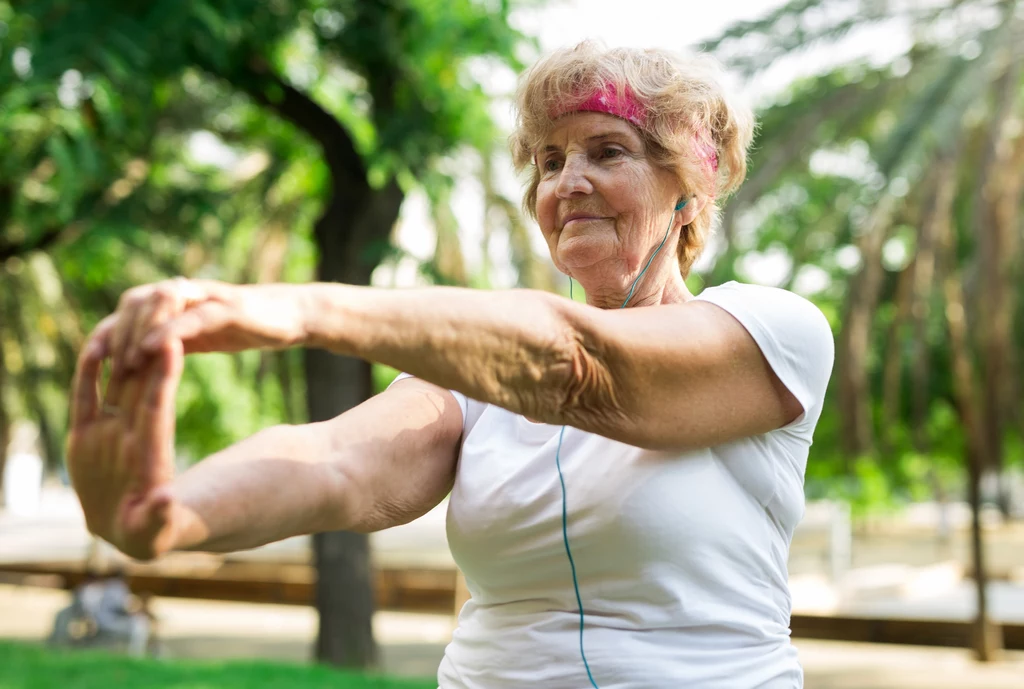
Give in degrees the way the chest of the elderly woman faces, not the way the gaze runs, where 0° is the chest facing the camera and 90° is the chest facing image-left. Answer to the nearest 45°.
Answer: approximately 45°

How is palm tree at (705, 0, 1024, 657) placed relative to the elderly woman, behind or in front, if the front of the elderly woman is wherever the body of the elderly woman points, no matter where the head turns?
behind

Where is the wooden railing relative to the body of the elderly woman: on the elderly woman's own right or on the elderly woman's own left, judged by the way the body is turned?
on the elderly woman's own right

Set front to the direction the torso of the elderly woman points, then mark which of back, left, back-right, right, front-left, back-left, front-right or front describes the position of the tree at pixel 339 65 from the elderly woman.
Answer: back-right
